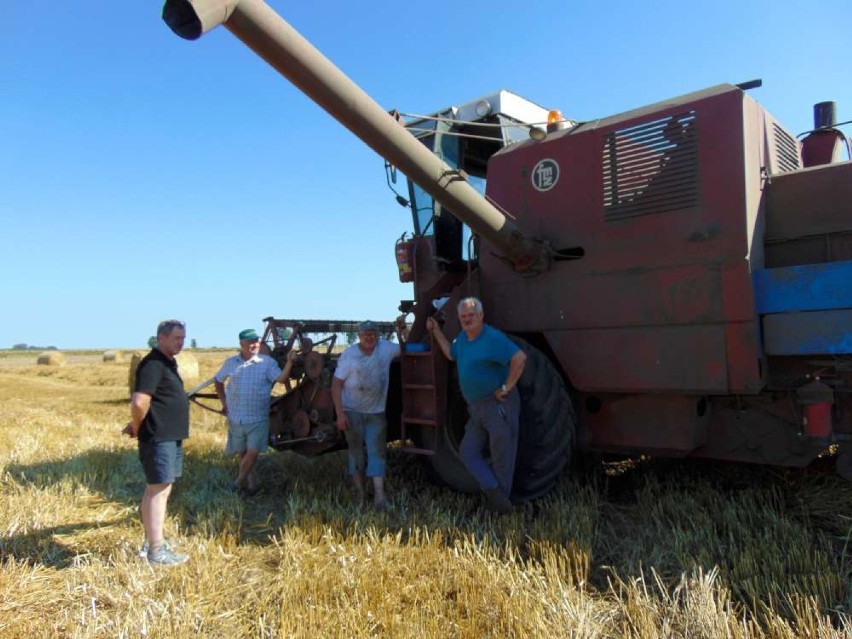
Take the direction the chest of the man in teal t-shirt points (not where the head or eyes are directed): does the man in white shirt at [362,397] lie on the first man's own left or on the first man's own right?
on the first man's own right

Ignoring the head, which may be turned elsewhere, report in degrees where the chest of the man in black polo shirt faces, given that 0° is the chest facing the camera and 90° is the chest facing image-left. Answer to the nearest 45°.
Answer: approximately 270°

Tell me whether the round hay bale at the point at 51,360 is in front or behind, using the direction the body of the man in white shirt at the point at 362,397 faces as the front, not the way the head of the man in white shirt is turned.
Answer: behind

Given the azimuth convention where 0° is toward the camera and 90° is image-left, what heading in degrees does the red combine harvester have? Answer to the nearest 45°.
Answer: approximately 135°

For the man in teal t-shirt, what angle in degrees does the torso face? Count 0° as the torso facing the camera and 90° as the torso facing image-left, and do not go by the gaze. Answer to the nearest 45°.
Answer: approximately 45°

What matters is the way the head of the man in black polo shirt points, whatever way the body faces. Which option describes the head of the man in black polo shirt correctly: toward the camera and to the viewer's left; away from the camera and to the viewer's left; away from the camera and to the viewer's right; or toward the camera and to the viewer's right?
toward the camera and to the viewer's right

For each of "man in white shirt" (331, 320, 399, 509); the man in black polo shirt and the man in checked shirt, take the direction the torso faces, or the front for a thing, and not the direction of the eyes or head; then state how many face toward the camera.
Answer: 2
